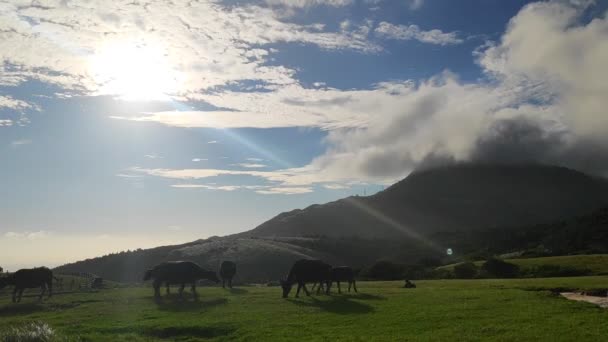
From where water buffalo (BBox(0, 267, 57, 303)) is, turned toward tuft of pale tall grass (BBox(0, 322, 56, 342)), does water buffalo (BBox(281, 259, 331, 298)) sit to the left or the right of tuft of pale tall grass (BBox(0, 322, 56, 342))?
left

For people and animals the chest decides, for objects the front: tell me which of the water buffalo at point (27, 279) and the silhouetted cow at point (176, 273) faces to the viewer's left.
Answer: the water buffalo

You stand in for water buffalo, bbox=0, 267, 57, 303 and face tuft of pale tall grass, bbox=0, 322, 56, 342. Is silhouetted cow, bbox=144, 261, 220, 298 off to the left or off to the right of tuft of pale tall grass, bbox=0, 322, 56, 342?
left

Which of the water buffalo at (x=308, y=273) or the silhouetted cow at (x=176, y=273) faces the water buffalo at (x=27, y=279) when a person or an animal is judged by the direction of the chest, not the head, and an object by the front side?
the water buffalo at (x=308, y=273)

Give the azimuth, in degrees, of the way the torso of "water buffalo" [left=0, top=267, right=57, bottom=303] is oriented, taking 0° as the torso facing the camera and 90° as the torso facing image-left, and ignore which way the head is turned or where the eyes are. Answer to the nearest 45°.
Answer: approximately 90°

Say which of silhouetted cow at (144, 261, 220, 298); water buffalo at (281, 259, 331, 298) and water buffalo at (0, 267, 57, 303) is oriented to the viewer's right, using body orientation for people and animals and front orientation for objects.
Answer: the silhouetted cow

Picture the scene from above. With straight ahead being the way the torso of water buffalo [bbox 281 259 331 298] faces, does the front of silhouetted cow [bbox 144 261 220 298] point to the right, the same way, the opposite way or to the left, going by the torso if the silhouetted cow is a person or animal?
the opposite way

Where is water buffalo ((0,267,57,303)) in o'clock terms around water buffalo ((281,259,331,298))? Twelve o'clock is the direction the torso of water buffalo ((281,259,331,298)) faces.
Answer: water buffalo ((0,267,57,303)) is roughly at 12 o'clock from water buffalo ((281,259,331,298)).

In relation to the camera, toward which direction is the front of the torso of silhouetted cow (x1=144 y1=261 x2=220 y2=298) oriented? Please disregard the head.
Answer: to the viewer's right

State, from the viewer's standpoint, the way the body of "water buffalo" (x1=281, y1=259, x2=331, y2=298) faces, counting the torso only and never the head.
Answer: to the viewer's left

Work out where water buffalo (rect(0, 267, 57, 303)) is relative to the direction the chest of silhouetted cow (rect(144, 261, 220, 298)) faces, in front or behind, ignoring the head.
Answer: behind

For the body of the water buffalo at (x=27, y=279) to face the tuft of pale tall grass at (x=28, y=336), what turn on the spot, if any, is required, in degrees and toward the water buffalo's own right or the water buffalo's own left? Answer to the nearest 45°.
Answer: approximately 90° to the water buffalo's own left

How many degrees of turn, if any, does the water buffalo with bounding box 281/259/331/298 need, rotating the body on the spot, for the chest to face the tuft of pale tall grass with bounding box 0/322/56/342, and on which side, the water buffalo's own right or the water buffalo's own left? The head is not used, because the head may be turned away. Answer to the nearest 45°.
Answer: approximately 45° to the water buffalo's own left
